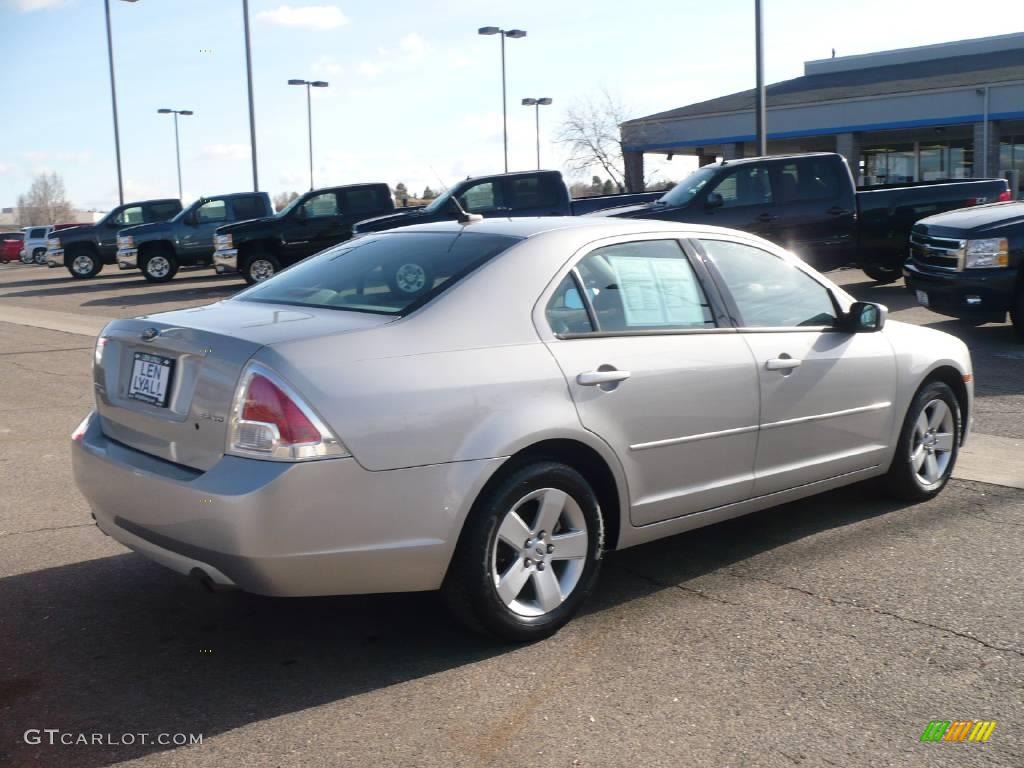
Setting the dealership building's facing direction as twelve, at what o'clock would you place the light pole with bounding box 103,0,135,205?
The light pole is roughly at 1 o'clock from the dealership building.

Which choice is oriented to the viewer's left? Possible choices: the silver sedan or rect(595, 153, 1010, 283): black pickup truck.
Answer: the black pickup truck

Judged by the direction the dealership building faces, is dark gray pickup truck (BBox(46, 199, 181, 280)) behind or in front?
in front

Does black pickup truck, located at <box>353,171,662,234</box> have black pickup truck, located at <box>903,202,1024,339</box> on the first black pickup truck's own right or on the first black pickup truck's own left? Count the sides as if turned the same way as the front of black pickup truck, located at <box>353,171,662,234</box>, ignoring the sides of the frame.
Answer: on the first black pickup truck's own left

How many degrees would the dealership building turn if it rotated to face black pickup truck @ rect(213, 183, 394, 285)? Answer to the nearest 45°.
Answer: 0° — it already faces it

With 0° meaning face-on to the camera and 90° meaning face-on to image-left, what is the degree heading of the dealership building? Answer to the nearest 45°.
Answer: approximately 45°

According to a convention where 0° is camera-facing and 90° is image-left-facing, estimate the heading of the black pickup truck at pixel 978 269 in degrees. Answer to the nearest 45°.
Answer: approximately 45°

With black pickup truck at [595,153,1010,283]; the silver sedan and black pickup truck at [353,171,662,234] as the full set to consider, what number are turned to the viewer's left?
2

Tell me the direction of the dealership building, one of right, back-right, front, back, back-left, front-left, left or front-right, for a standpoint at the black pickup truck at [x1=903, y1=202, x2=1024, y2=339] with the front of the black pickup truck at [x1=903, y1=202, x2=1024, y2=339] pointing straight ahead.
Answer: back-right

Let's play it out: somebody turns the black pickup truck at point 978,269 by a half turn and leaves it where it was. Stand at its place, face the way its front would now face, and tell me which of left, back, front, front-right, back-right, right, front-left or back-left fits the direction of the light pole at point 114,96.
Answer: left

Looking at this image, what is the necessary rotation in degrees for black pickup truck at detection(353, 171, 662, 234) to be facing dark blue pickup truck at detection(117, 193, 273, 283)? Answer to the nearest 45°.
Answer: approximately 45° to its right

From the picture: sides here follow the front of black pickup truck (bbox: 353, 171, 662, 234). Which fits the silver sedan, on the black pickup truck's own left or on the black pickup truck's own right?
on the black pickup truck's own left

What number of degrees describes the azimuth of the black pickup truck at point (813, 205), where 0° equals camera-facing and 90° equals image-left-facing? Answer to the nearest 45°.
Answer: approximately 90°

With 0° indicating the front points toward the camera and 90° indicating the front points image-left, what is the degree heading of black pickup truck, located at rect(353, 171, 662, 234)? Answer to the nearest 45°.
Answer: approximately 90°

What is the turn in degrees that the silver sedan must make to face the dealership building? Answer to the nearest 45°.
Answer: approximately 45° to its left
